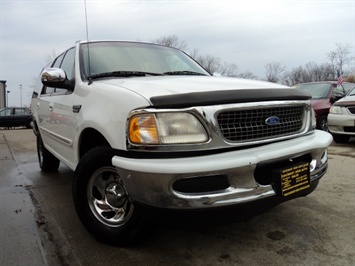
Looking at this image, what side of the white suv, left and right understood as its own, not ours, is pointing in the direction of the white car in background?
left

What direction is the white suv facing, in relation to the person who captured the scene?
facing the viewer and to the right of the viewer

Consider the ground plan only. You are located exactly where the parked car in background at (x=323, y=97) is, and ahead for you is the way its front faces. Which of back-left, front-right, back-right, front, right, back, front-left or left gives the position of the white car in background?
front-left

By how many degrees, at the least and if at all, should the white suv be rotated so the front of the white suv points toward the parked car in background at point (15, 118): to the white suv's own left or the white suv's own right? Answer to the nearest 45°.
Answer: approximately 180°

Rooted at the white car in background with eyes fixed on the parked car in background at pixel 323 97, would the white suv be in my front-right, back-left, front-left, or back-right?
back-left
